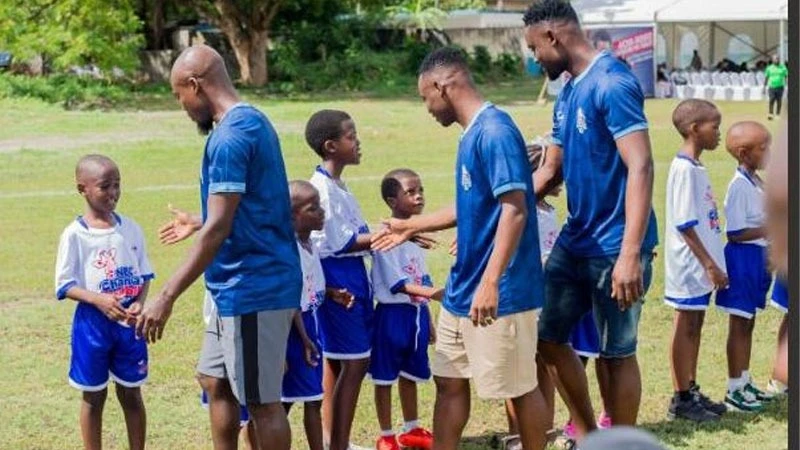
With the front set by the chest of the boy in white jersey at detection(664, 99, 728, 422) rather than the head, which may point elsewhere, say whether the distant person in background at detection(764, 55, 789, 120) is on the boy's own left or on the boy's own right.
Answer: on the boy's own left

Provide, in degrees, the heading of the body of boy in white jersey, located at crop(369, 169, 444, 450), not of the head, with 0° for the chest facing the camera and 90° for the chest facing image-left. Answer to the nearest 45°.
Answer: approximately 315°

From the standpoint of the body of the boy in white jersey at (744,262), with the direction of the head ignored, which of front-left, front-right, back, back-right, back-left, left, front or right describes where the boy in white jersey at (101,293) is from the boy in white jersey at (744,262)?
back-right

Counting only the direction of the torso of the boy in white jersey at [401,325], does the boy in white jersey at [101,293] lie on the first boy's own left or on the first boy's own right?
on the first boy's own right

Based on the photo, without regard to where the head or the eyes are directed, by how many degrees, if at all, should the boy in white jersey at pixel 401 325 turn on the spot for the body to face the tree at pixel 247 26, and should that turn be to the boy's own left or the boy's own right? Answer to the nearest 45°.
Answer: approximately 135° to the boy's own left
